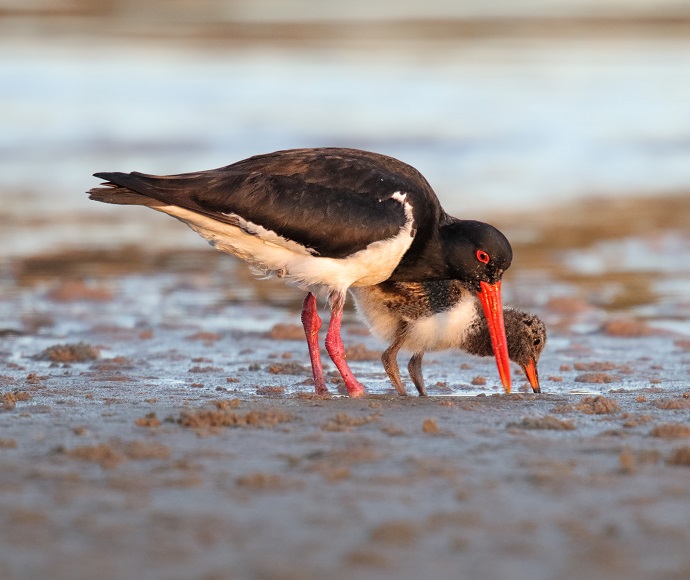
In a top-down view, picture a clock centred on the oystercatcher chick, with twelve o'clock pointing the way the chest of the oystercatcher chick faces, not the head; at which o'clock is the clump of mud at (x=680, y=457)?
The clump of mud is roughly at 2 o'clock from the oystercatcher chick.

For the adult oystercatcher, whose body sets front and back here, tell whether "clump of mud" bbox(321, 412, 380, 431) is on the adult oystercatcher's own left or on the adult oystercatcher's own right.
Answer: on the adult oystercatcher's own right

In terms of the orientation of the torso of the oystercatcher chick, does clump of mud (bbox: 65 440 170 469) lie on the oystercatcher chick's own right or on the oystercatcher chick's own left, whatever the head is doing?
on the oystercatcher chick's own right

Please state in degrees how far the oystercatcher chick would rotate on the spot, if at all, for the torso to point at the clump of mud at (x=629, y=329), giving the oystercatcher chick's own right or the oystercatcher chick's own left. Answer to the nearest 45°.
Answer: approximately 45° to the oystercatcher chick's own left

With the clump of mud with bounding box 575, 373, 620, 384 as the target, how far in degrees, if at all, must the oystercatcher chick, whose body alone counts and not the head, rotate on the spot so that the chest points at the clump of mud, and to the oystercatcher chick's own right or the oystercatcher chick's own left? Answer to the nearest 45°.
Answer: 0° — it already faces it

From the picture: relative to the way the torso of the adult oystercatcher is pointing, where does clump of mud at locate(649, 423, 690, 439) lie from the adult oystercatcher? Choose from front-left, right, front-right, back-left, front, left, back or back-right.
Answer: front-right

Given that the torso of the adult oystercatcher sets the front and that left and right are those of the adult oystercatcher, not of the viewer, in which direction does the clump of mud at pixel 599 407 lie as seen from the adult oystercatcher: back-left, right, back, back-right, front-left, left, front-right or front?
front-right

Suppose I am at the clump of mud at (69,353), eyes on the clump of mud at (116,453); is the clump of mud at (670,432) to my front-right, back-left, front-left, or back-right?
front-left

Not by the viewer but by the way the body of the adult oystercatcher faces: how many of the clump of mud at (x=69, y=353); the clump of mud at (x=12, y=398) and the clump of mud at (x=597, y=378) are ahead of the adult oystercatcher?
1

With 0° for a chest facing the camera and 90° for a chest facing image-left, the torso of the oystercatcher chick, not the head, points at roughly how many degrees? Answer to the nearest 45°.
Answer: approximately 270°

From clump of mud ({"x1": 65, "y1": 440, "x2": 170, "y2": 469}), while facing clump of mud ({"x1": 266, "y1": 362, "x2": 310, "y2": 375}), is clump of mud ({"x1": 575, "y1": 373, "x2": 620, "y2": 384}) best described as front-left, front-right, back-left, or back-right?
front-right

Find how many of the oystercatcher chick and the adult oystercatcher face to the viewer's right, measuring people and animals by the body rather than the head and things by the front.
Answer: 2

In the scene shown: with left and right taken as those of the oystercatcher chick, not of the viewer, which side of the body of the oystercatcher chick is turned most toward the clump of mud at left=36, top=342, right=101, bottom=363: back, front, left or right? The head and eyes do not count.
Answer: back

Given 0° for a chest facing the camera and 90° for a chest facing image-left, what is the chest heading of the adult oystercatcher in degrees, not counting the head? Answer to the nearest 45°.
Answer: approximately 270°

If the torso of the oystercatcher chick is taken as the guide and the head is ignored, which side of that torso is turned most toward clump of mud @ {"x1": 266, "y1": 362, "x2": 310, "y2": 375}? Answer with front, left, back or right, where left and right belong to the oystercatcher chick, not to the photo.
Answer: back
